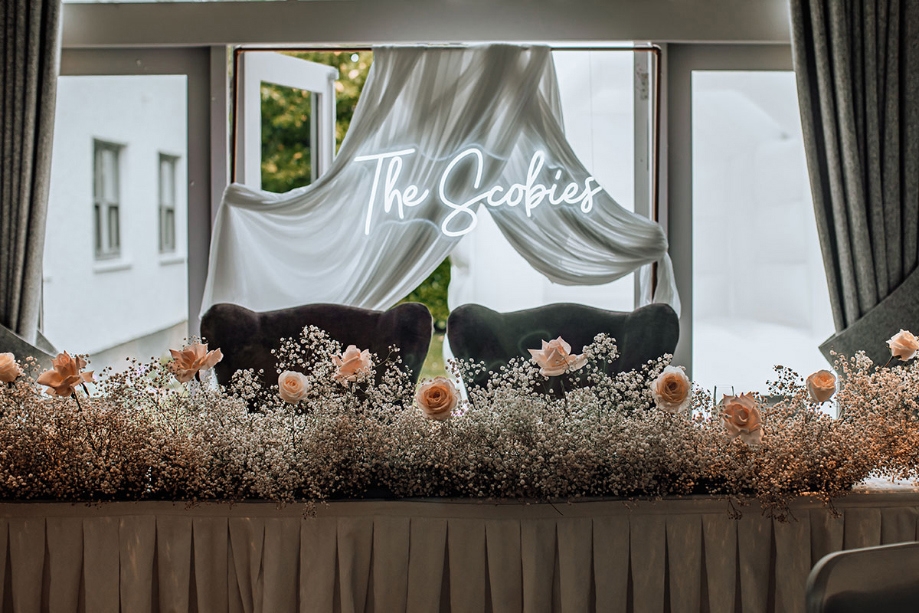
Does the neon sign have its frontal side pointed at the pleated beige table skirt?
yes

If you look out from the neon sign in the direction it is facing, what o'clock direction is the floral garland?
The floral garland is roughly at 12 o'clock from the neon sign.

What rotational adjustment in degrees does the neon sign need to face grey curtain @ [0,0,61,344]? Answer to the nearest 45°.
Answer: approximately 90° to its right

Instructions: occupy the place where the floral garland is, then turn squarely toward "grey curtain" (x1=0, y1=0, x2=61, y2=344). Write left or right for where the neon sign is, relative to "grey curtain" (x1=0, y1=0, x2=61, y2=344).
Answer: right

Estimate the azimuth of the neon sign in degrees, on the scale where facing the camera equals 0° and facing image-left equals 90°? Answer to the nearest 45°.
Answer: approximately 0°
